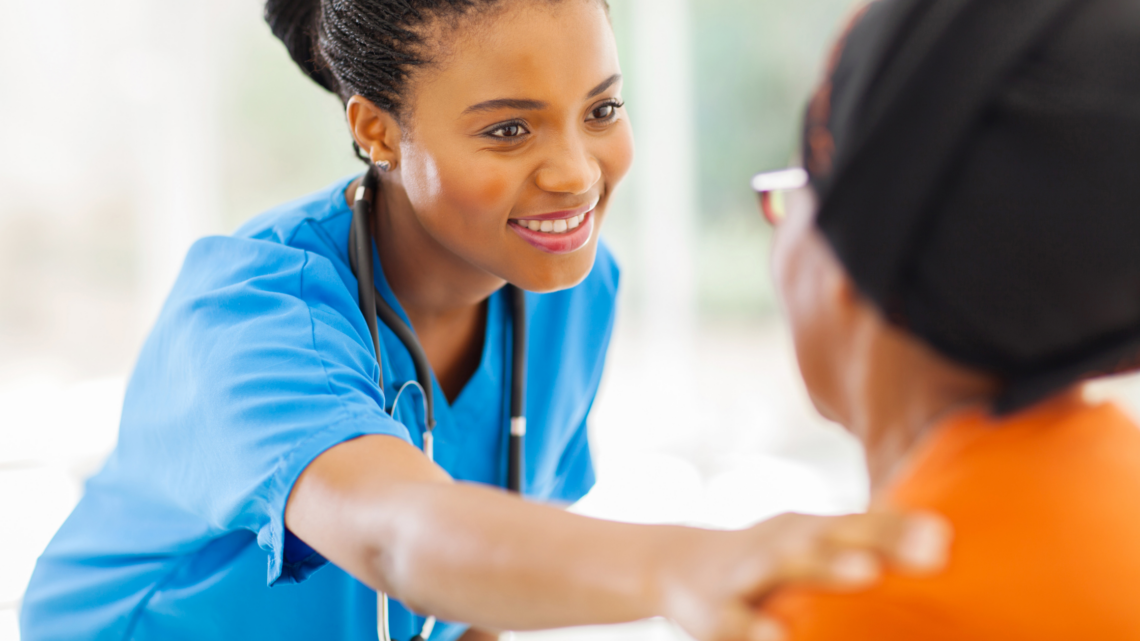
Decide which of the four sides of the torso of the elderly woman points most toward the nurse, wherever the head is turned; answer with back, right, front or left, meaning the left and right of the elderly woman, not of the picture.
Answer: front

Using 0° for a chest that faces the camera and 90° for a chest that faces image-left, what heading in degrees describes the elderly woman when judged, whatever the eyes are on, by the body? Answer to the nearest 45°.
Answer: approximately 135°

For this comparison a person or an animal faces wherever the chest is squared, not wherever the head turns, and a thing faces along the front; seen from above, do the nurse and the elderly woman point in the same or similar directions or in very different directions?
very different directions

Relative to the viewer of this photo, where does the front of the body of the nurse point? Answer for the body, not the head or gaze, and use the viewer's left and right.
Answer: facing the viewer and to the right of the viewer

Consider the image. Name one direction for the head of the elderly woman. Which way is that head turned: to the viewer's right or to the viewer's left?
to the viewer's left

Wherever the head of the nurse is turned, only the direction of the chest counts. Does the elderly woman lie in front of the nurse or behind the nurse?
in front

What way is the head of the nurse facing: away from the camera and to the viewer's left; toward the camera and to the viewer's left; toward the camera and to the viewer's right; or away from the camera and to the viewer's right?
toward the camera and to the viewer's right
